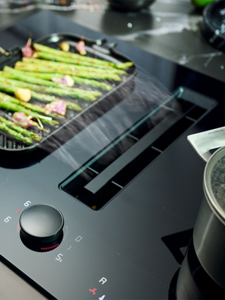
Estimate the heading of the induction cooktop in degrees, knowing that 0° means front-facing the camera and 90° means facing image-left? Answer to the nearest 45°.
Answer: approximately 45°

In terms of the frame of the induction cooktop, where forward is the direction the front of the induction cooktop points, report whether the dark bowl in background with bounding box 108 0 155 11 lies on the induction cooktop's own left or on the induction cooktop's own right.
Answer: on the induction cooktop's own right
